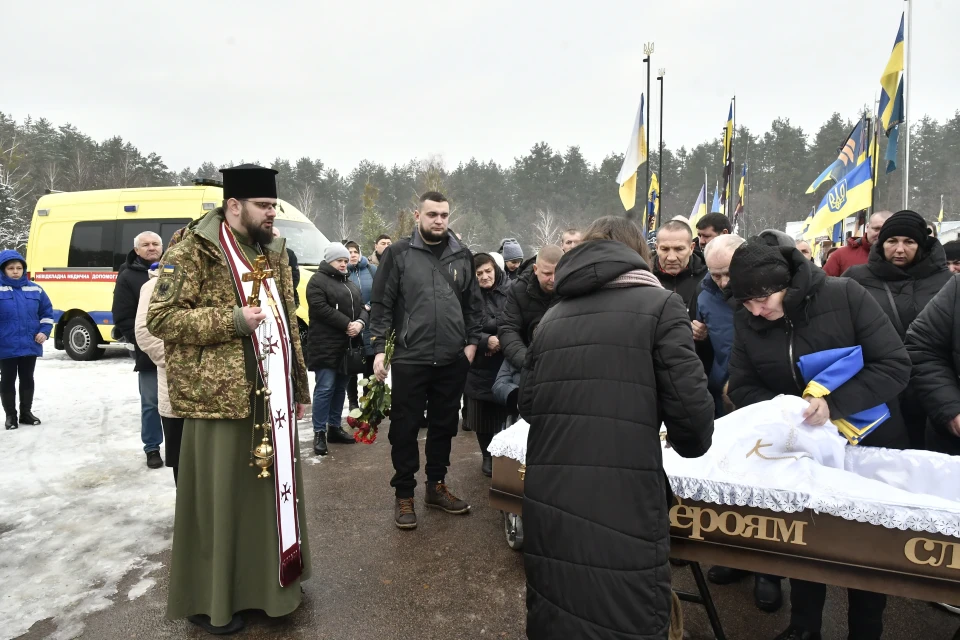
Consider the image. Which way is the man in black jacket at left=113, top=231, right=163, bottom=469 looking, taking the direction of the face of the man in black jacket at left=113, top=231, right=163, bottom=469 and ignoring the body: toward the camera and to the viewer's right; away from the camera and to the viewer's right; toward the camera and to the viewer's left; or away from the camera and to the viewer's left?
toward the camera and to the viewer's right

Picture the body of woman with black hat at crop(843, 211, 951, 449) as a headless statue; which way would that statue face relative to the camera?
toward the camera

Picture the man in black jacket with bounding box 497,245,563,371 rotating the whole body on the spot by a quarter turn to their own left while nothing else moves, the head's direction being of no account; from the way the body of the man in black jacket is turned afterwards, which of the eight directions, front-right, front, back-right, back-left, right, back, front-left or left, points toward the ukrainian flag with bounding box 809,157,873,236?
front

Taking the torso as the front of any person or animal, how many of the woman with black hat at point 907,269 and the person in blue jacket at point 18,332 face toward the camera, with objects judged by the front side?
2

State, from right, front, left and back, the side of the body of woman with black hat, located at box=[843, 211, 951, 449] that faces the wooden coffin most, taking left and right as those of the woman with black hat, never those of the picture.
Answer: front

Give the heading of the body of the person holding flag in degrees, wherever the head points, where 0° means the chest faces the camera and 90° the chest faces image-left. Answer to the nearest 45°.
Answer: approximately 45°

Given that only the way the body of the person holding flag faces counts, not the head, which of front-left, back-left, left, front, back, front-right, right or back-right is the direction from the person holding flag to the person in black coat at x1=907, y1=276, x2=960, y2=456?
left

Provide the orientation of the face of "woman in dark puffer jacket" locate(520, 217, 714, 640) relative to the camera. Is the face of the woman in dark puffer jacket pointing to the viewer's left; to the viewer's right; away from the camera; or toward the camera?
away from the camera

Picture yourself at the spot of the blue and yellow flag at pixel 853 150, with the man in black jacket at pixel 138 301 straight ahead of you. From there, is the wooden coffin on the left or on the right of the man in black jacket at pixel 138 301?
left

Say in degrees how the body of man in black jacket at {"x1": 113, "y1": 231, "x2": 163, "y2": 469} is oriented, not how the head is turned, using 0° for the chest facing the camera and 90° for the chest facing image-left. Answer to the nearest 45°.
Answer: approximately 315°

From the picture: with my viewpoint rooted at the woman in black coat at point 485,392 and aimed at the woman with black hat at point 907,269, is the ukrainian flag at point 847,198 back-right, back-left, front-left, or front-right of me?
front-left
